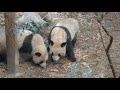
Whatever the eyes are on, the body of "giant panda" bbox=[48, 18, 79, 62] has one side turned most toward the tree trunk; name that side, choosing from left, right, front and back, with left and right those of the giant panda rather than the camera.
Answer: front

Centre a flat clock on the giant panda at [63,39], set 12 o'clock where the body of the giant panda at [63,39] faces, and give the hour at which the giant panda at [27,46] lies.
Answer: the giant panda at [27,46] is roughly at 1 o'clock from the giant panda at [63,39].

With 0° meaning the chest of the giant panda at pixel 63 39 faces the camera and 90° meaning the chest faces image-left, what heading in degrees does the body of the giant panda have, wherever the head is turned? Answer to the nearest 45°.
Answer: approximately 45°
